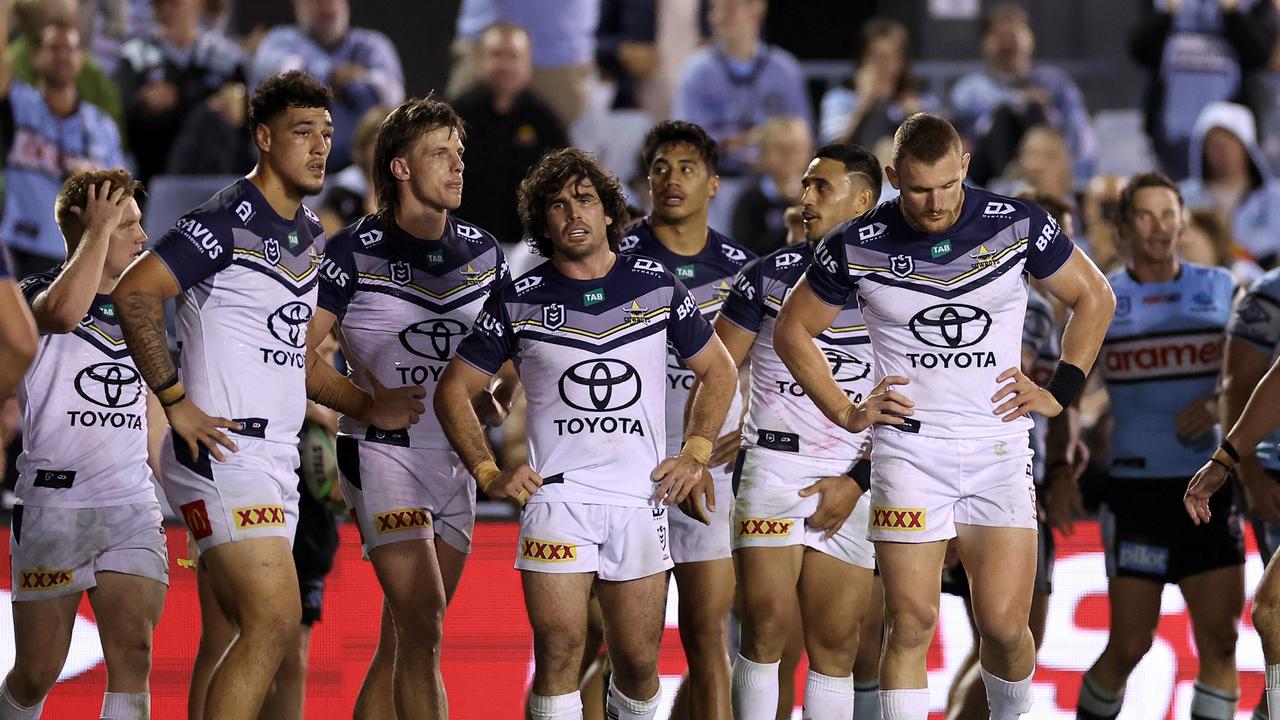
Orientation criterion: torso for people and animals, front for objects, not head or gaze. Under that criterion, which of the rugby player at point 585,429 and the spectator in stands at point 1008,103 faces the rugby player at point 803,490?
the spectator in stands

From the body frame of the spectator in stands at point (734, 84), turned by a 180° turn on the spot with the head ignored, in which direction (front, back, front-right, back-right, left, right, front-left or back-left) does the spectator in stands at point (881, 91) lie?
right

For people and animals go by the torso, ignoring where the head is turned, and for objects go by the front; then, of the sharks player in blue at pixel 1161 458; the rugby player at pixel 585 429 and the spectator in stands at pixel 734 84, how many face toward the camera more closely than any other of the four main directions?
3

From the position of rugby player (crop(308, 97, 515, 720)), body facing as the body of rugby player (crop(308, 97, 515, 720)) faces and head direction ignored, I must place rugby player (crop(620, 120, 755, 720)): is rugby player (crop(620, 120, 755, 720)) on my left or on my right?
on my left

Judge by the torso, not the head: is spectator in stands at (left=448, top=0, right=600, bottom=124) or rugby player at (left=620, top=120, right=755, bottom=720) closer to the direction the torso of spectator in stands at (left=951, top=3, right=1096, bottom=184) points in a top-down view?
the rugby player

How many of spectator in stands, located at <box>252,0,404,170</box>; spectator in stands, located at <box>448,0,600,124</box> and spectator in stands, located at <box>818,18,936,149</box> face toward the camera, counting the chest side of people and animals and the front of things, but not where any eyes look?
3

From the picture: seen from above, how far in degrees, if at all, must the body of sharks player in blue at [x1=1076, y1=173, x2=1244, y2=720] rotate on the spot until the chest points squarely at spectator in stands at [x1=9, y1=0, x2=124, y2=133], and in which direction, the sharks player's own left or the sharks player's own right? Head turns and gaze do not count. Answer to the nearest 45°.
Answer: approximately 90° to the sharks player's own right

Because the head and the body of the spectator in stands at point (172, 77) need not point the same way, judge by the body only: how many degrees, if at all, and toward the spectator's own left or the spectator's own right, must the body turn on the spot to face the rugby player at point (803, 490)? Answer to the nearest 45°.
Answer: approximately 45° to the spectator's own left
